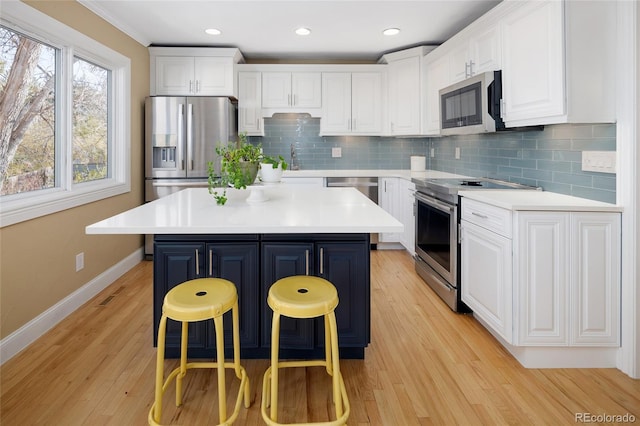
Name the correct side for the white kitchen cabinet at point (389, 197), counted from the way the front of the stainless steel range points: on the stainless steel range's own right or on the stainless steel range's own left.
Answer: on the stainless steel range's own right

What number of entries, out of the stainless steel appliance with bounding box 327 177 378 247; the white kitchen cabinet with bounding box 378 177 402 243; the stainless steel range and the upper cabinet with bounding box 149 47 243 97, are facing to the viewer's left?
1

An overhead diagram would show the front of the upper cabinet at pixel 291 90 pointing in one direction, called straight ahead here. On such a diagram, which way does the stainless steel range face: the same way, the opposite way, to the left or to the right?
to the right

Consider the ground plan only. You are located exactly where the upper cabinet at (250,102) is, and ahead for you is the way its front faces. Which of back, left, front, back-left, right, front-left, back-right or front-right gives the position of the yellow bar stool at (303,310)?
front

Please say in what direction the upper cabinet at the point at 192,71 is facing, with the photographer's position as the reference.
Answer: facing the viewer

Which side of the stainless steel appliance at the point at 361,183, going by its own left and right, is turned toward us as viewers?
front

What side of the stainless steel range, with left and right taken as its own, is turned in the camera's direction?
left

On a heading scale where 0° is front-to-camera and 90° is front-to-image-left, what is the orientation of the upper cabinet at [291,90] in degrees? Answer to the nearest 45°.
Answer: approximately 0°

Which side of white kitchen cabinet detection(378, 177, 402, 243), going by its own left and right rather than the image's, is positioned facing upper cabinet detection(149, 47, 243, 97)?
right

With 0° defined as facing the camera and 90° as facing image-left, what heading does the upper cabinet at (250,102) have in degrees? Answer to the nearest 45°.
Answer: approximately 0°

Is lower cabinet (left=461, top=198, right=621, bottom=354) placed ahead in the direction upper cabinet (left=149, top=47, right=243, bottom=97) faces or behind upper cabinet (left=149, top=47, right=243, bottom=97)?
ahead

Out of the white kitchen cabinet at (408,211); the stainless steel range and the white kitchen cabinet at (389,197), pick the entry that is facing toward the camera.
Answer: the white kitchen cabinet at (389,197)

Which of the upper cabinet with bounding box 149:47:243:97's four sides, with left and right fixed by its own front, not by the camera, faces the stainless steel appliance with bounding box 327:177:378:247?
left

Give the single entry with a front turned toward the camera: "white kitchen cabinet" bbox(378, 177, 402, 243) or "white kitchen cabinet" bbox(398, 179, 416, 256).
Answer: "white kitchen cabinet" bbox(378, 177, 402, 243)

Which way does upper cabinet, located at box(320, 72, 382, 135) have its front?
toward the camera
